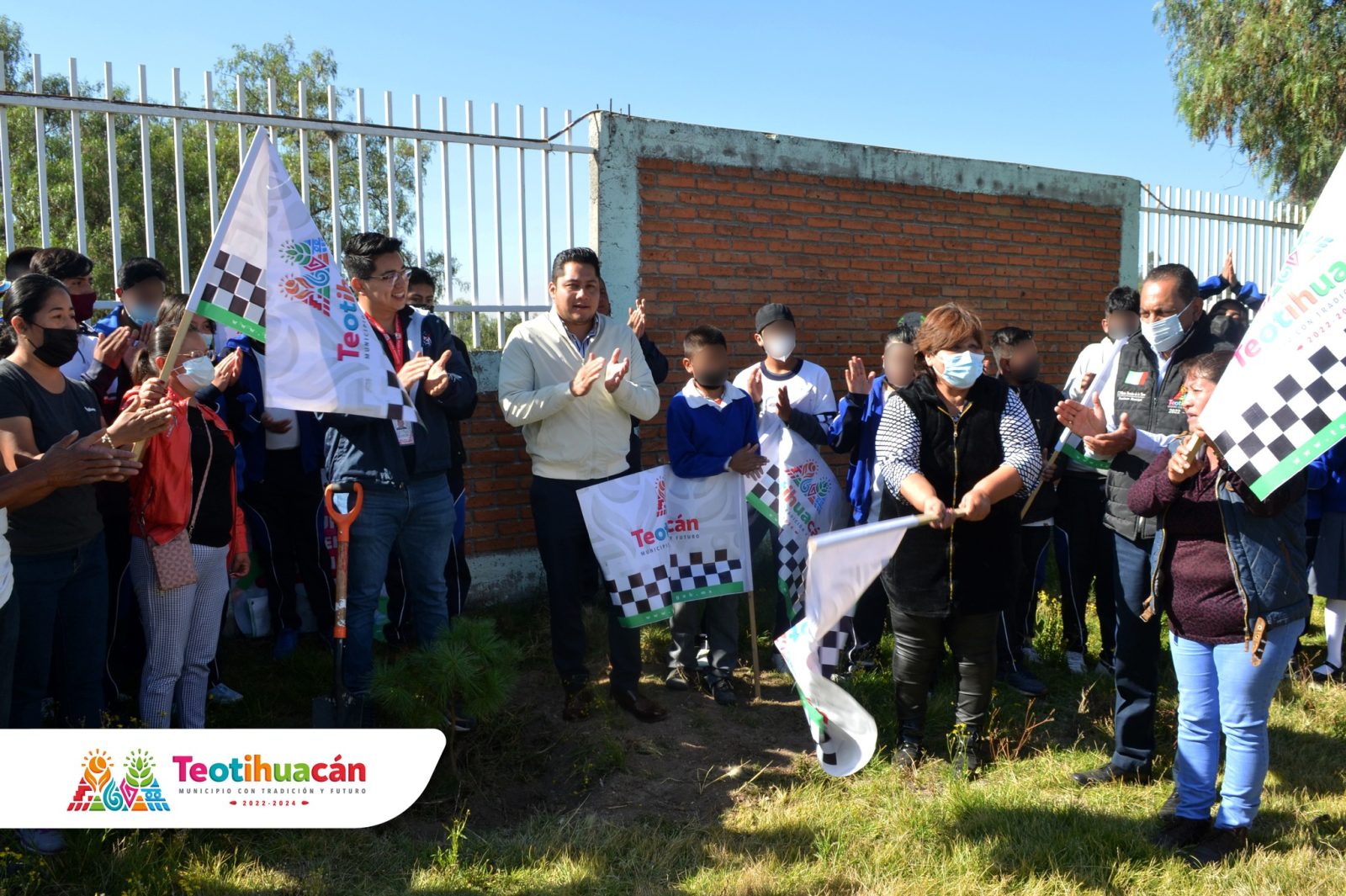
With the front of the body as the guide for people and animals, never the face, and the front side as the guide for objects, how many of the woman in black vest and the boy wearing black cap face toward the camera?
2

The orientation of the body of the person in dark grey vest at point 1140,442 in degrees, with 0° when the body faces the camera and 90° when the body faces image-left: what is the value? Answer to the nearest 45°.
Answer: approximately 45°

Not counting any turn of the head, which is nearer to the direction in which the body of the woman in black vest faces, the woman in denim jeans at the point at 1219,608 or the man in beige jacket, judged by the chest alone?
the woman in denim jeans

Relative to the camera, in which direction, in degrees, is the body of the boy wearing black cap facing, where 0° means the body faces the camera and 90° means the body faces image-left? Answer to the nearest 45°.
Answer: approximately 0°
